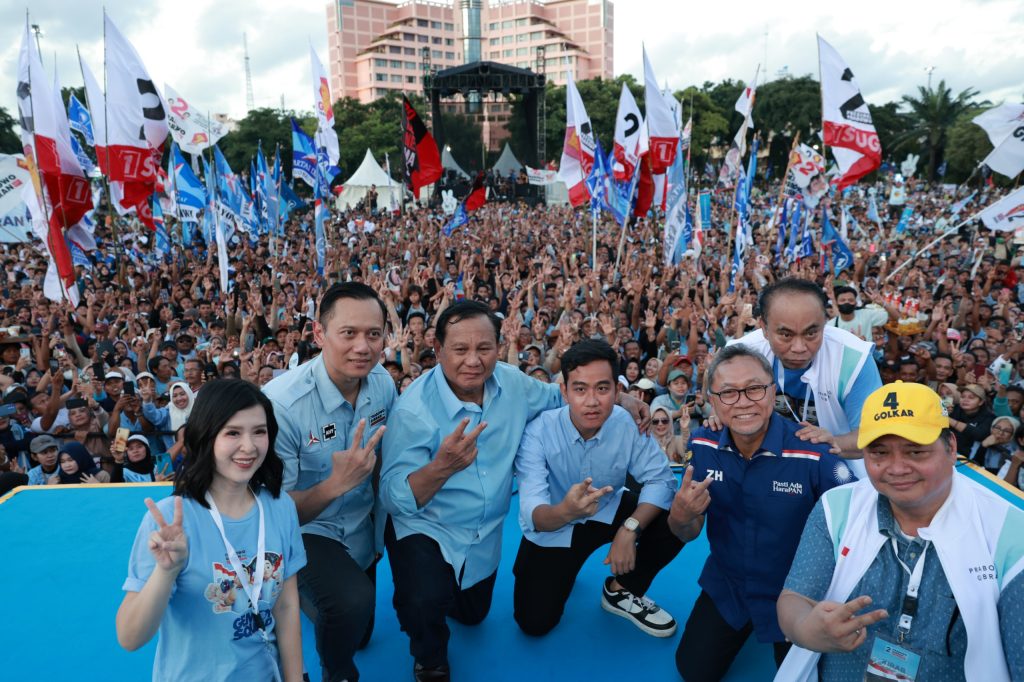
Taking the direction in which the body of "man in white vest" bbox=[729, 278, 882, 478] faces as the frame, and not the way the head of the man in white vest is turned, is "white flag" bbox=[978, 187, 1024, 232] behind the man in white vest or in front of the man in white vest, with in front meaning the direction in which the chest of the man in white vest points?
behind

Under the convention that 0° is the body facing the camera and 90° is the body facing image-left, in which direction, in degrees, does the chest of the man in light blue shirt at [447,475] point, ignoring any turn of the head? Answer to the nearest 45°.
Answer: approximately 315°

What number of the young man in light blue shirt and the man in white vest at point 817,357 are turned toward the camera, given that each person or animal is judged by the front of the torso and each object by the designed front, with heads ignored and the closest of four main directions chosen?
2

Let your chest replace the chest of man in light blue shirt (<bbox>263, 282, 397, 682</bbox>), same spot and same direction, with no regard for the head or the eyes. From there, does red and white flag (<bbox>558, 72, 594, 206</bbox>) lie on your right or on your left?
on your left

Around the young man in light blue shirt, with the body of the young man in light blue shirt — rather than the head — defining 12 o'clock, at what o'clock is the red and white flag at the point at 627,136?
The red and white flag is roughly at 6 o'clock from the young man in light blue shirt.

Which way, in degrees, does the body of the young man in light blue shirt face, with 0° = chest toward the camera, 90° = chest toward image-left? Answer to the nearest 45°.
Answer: approximately 0°
